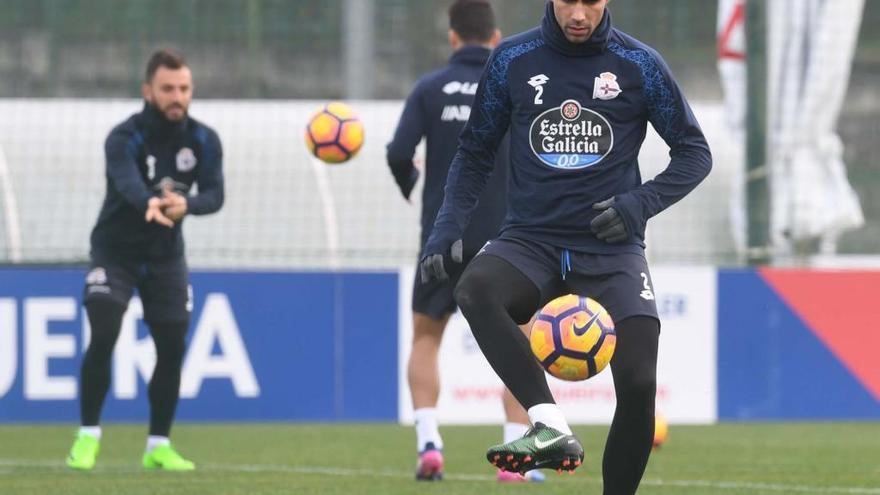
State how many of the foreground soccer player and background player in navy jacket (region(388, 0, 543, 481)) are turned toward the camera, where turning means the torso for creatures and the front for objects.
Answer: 1

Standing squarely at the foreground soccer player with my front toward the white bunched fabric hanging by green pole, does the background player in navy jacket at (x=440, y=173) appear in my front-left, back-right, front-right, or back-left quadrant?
front-left

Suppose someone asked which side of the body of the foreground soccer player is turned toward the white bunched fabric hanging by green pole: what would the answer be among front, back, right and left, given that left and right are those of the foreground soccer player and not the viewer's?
back

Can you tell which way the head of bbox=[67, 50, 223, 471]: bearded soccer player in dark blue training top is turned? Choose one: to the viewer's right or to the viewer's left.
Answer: to the viewer's right

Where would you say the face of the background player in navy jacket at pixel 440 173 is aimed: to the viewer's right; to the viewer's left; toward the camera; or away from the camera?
away from the camera

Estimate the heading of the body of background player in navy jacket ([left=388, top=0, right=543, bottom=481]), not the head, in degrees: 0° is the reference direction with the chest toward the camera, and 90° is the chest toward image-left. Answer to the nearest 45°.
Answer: approximately 180°

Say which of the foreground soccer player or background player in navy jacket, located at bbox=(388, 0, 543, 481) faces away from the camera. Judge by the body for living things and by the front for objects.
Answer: the background player in navy jacket

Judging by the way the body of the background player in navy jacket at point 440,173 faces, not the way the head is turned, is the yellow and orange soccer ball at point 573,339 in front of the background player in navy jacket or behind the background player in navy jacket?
behind

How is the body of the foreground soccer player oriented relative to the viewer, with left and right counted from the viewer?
facing the viewer

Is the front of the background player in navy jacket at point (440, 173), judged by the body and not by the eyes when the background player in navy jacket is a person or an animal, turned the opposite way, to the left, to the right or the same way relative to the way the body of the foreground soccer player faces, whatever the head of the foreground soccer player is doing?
the opposite way

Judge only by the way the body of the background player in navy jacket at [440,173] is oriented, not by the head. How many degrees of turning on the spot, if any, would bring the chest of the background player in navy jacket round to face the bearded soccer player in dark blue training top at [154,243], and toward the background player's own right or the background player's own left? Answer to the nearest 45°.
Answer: approximately 90° to the background player's own left

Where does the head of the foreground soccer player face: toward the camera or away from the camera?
toward the camera

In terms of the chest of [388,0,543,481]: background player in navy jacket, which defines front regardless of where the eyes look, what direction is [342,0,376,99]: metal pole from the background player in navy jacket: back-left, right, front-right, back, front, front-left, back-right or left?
front

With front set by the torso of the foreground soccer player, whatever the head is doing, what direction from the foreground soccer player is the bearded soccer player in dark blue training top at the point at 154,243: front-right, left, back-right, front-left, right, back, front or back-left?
back-right
